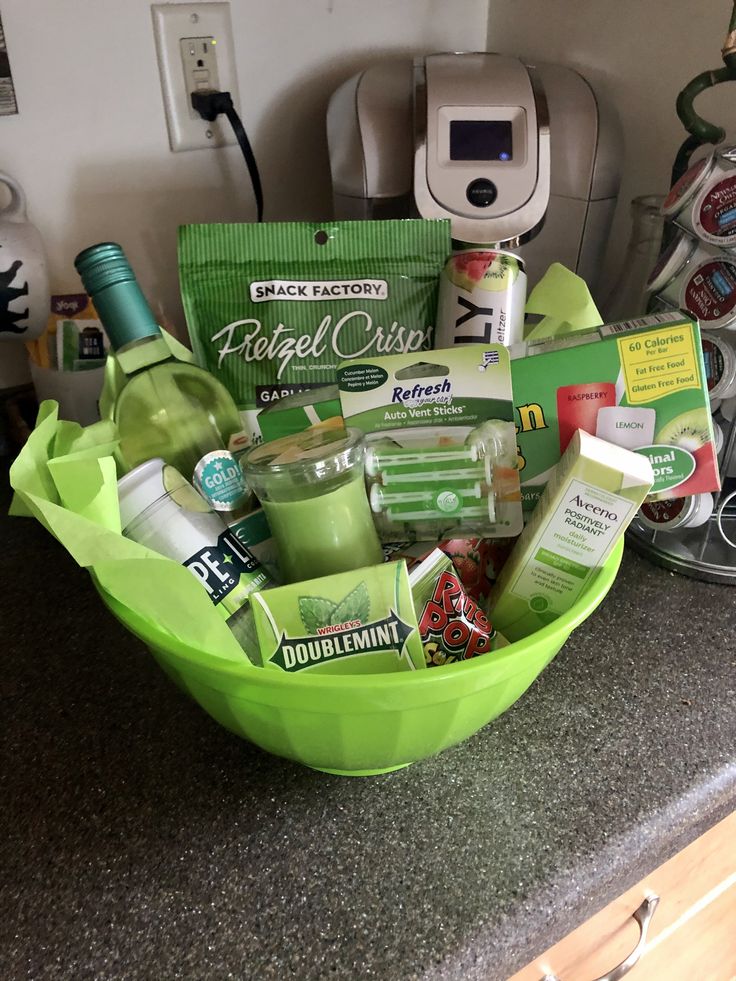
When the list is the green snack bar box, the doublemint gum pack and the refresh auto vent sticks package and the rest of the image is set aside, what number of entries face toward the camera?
3

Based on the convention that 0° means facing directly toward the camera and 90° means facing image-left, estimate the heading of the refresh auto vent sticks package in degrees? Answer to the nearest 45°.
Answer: approximately 0°

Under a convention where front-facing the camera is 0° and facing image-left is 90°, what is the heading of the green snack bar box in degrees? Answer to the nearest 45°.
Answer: approximately 0°
